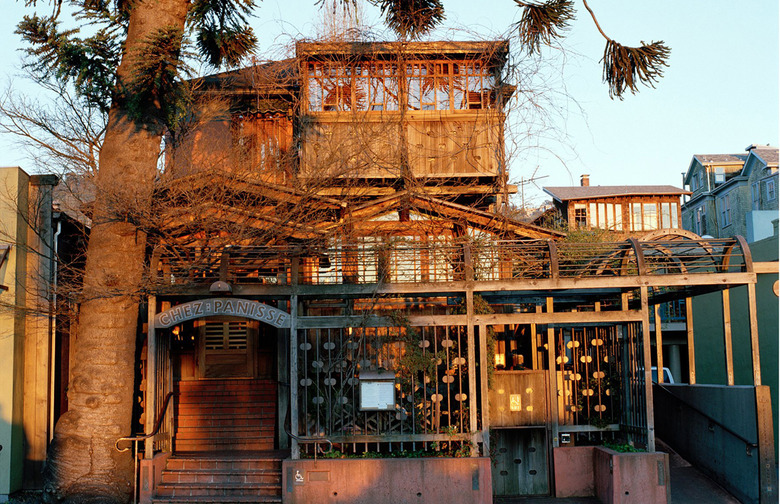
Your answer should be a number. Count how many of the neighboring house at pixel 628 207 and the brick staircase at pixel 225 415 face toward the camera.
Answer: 2

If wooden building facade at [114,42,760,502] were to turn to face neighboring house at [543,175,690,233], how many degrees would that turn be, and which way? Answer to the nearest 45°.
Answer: approximately 180°

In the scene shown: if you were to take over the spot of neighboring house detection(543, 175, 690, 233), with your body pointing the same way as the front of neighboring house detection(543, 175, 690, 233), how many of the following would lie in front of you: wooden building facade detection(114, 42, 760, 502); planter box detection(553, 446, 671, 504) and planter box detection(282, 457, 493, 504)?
3

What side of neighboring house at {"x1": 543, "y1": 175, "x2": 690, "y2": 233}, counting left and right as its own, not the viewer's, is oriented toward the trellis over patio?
front

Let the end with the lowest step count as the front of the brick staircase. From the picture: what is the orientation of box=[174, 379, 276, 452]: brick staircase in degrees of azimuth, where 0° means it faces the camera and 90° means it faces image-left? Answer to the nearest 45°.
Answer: approximately 0°

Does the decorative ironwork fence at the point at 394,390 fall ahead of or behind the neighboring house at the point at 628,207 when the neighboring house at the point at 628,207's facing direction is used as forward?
ahead

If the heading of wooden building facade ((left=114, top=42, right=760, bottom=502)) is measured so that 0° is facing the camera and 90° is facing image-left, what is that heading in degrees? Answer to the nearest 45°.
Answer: approximately 0°

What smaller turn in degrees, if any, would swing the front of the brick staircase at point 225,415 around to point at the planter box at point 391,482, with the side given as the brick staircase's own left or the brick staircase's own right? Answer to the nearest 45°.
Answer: approximately 45° to the brick staircase's own left

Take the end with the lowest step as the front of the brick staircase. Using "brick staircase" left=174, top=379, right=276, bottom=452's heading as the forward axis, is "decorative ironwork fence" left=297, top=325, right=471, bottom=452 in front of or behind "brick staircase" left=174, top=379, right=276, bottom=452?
in front

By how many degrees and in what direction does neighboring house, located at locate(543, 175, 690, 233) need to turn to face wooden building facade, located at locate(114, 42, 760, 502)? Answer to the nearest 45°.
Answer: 0° — it already faces it
